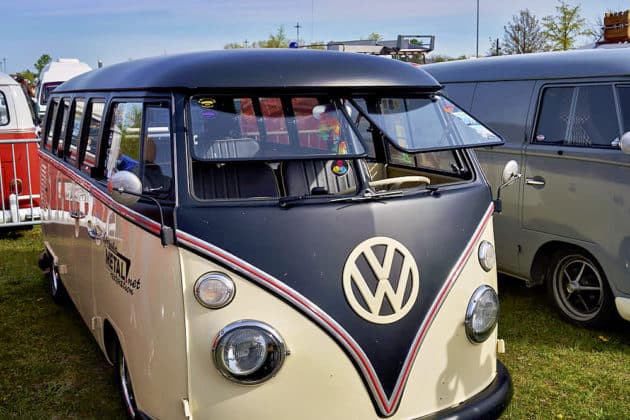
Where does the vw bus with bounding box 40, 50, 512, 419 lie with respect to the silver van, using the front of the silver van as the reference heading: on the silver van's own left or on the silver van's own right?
on the silver van's own right

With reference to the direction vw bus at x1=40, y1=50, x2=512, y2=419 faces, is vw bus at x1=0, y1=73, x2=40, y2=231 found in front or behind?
behind

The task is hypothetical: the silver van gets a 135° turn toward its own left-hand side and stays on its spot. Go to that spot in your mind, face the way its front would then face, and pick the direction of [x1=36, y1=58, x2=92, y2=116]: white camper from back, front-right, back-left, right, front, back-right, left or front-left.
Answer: front-left

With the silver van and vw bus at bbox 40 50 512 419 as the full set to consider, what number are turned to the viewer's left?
0

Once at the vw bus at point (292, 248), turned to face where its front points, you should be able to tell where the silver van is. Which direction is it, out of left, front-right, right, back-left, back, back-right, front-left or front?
left

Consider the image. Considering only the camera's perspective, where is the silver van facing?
facing the viewer and to the right of the viewer

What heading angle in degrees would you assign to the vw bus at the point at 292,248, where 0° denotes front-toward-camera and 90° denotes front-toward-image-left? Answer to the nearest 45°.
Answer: approximately 315°
